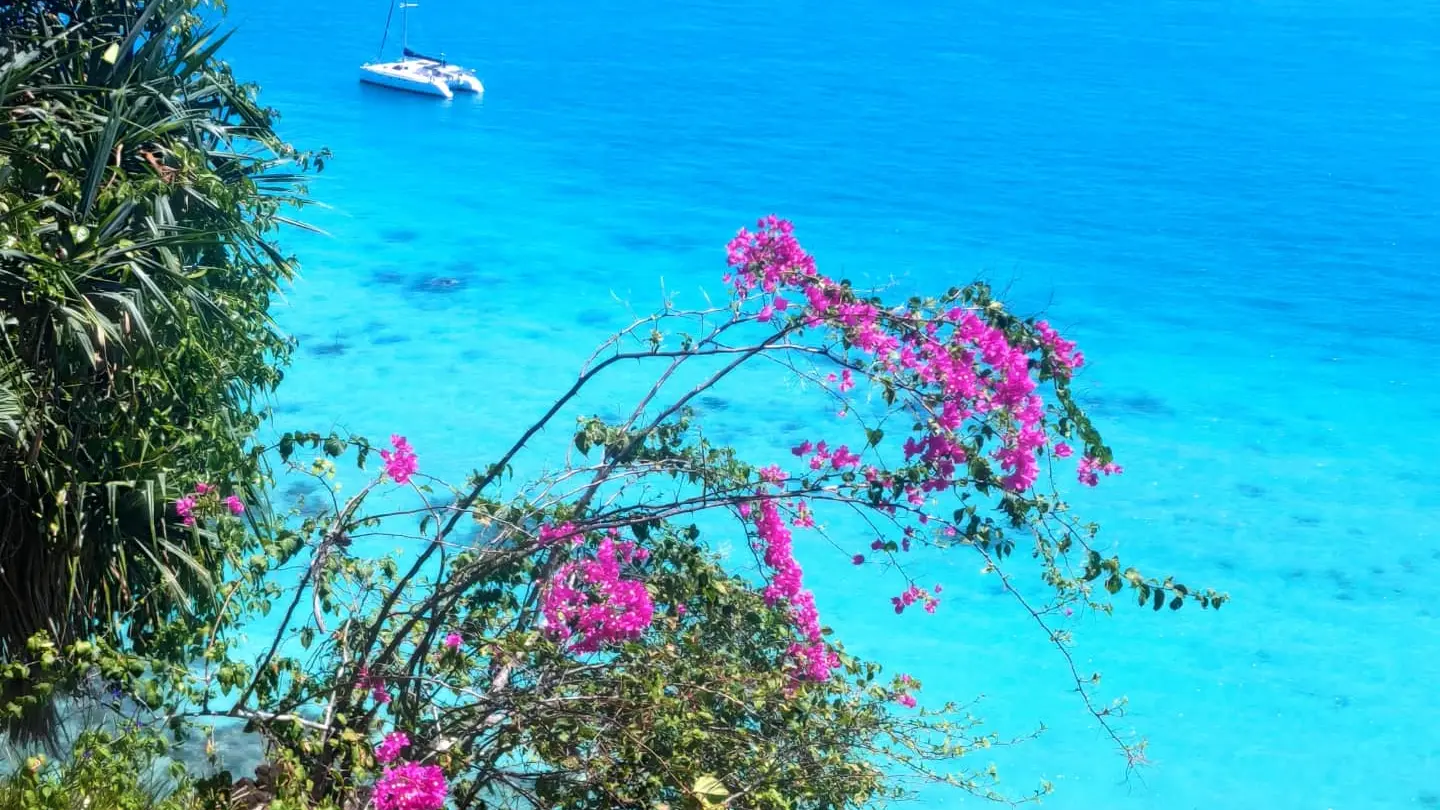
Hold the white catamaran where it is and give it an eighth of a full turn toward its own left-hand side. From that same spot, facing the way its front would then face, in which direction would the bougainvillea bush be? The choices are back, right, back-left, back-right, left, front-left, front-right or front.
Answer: left

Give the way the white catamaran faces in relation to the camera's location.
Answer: facing away from the viewer and to the left of the viewer

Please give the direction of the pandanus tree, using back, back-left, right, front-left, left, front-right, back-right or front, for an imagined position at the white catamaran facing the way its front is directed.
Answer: back-left
